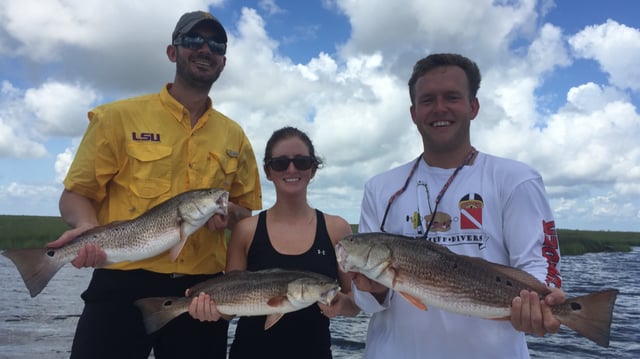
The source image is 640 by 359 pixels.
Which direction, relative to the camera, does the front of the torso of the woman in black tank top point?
toward the camera

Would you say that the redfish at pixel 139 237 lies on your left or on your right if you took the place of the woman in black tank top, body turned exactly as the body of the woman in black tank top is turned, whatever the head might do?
on your right

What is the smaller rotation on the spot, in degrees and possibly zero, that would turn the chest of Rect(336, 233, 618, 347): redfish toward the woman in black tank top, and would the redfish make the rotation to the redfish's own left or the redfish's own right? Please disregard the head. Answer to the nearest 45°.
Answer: approximately 45° to the redfish's own right

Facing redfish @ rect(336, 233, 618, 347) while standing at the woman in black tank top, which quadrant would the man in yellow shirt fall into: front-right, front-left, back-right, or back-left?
back-right

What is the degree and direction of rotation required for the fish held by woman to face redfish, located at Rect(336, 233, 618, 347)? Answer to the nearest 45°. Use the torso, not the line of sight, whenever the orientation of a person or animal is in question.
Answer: approximately 45° to its right

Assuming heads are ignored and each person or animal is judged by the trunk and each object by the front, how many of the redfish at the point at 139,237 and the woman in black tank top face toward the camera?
1

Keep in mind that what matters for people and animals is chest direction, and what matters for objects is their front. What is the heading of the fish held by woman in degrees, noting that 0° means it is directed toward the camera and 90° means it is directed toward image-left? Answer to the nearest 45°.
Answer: approximately 270°

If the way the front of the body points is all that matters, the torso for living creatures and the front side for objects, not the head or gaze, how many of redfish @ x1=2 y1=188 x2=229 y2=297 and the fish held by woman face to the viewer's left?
0

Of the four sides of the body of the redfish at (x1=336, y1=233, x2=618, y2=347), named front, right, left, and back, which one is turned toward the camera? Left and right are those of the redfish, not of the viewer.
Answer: left

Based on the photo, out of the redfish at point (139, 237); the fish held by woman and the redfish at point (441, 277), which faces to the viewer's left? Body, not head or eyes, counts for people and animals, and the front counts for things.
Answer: the redfish at point (441, 277)

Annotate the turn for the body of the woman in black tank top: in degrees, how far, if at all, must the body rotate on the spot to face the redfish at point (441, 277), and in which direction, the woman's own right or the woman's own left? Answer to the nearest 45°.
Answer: approximately 45° to the woman's own left

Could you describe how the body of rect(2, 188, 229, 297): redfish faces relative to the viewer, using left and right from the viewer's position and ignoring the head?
facing to the right of the viewer

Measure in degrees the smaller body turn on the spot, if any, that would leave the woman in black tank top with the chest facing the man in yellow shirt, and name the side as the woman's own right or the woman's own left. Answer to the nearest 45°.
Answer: approximately 90° to the woman's own right
